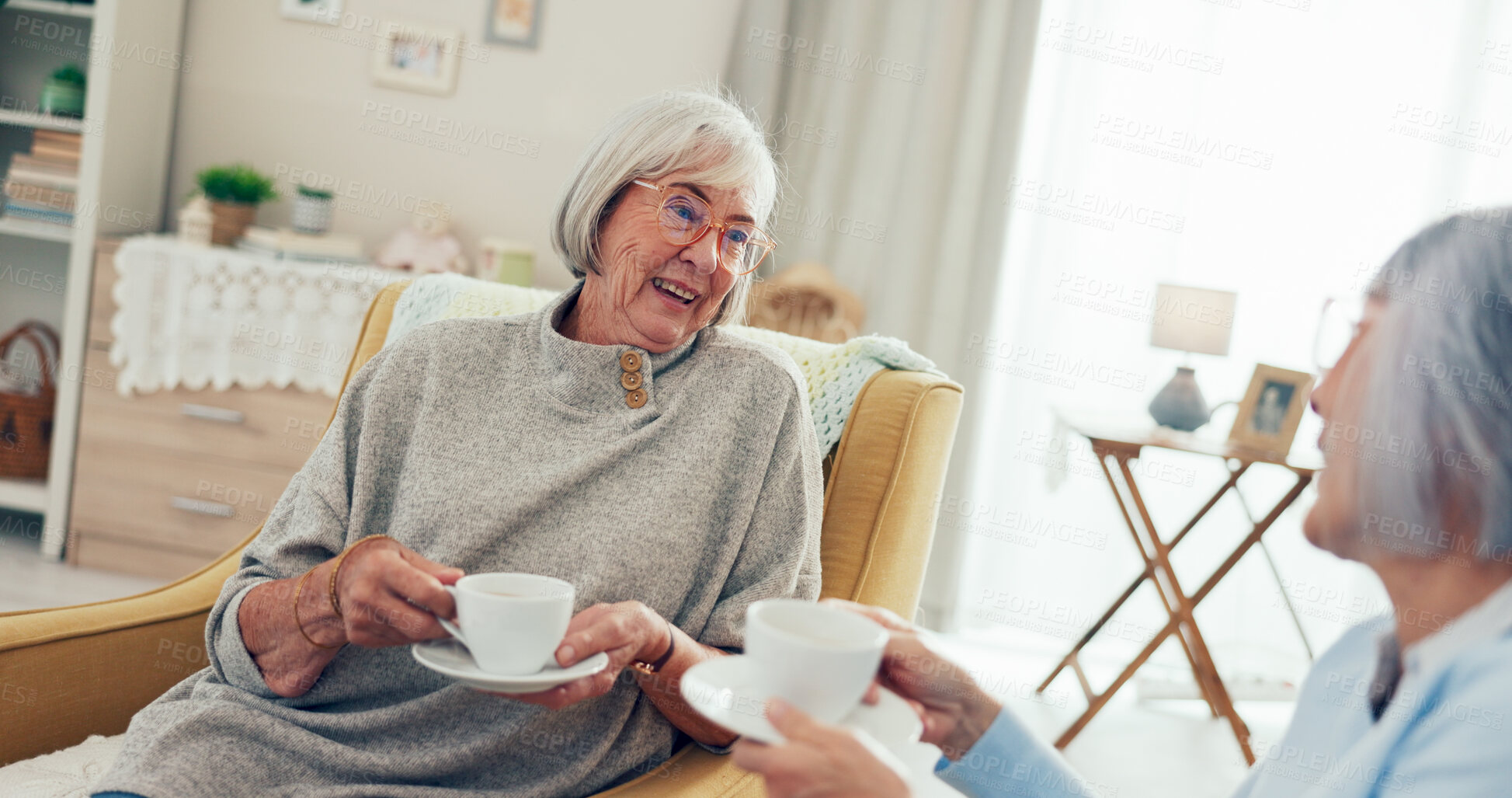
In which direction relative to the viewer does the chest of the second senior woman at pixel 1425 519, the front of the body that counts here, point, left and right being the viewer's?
facing to the left of the viewer

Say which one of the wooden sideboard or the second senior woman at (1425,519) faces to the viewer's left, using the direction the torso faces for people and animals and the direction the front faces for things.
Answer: the second senior woman

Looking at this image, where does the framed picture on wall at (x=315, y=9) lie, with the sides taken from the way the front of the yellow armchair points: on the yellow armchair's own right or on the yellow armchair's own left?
on the yellow armchair's own right

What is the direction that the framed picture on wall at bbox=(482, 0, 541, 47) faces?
toward the camera

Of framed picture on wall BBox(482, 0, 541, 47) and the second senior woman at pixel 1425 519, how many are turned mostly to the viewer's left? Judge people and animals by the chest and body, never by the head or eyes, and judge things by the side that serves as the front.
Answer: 1

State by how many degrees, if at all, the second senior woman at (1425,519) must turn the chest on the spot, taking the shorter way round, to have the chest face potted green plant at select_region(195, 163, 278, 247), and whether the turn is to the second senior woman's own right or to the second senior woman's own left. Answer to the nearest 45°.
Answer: approximately 45° to the second senior woman's own right

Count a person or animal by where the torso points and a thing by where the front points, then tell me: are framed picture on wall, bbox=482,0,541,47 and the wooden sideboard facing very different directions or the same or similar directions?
same or similar directions

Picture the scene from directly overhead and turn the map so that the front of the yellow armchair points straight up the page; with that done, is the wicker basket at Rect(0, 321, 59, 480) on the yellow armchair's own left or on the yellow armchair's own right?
on the yellow armchair's own right

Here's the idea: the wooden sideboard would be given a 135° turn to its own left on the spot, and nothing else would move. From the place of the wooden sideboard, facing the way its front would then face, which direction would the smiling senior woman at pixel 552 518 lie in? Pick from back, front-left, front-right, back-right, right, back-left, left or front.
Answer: back-right

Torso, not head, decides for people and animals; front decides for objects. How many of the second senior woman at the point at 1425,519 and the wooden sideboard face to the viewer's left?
1

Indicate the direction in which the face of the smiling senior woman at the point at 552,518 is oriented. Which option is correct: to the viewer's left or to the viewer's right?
to the viewer's right
